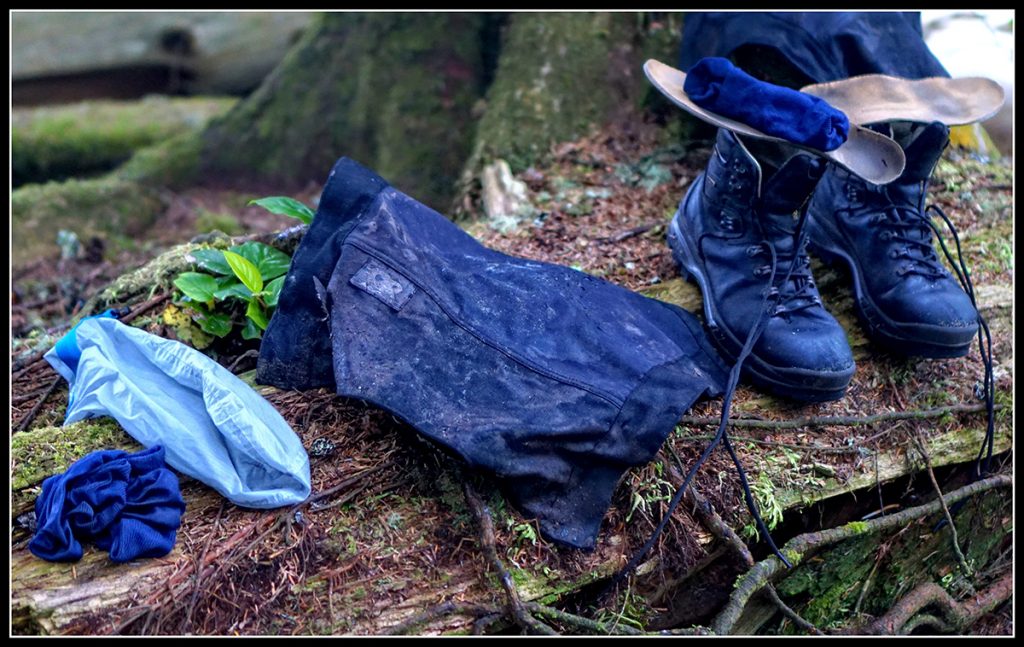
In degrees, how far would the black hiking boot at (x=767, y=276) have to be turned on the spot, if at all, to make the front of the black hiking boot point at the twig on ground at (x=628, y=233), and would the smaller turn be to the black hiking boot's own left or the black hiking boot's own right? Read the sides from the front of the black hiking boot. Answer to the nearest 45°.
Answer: approximately 180°

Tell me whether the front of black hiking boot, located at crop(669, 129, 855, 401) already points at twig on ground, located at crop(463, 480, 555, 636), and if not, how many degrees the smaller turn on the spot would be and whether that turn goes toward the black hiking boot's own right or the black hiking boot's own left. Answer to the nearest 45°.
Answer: approximately 90° to the black hiking boot's own right

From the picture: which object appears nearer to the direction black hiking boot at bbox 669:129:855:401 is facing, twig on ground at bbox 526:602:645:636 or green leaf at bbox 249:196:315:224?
the twig on ground

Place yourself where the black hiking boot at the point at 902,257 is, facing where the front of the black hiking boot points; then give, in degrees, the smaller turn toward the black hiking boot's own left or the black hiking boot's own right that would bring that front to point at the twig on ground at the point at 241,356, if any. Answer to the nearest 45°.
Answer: approximately 90° to the black hiking boot's own right

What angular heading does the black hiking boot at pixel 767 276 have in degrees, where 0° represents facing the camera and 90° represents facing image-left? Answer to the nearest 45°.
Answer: approximately 315°

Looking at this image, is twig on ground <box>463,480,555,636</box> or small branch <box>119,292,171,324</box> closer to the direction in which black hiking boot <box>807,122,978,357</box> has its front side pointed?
the twig on ground
